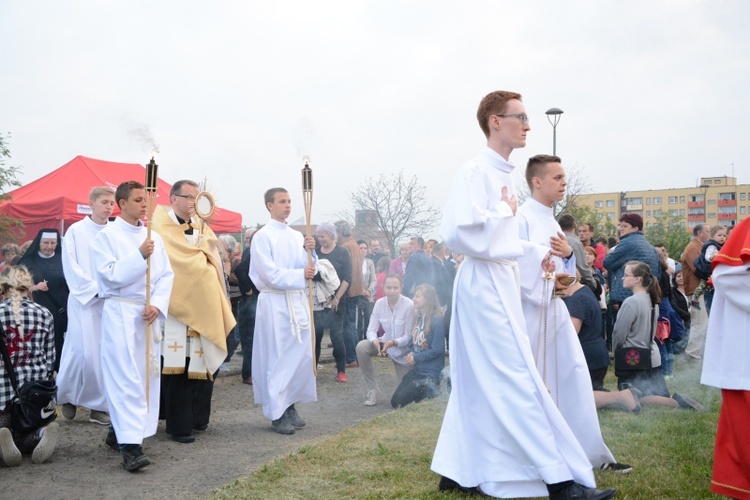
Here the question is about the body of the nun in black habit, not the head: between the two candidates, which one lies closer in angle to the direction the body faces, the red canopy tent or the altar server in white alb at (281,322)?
the altar server in white alb

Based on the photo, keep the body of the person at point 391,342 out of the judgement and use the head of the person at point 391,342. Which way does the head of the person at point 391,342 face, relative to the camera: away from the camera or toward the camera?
toward the camera

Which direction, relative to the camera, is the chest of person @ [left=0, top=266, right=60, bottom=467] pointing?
away from the camera

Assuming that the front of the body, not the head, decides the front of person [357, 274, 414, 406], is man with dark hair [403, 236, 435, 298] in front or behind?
behind

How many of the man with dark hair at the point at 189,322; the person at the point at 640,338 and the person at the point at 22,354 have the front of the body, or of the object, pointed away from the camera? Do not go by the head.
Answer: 1

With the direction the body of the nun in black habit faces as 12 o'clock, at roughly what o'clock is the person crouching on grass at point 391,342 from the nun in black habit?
The person crouching on grass is roughly at 10 o'clock from the nun in black habit.

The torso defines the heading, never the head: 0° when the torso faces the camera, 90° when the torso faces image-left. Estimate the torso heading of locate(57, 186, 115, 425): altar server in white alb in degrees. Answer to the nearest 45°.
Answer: approximately 315°

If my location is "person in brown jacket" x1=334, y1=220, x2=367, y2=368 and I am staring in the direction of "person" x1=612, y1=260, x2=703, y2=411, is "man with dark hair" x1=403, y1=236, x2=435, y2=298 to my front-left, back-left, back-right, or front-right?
front-left

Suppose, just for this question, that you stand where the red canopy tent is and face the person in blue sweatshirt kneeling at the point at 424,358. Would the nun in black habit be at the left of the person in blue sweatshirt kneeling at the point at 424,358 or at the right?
right

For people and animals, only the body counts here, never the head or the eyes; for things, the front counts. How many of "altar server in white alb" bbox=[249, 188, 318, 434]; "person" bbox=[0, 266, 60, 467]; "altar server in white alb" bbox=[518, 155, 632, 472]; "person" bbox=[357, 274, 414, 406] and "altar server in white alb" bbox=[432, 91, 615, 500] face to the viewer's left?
0

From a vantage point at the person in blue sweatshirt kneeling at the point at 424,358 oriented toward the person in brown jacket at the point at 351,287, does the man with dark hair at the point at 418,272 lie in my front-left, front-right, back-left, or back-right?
front-right

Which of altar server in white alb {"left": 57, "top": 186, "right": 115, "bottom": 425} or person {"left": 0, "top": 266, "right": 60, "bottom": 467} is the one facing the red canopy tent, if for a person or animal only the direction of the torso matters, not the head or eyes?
the person

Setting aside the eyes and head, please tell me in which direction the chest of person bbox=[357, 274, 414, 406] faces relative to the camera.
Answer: toward the camera

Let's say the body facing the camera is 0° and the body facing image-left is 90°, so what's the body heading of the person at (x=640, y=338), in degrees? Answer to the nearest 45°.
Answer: approximately 90°

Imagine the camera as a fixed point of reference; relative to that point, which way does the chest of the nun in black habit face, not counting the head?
toward the camera
